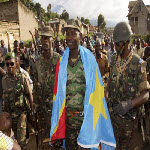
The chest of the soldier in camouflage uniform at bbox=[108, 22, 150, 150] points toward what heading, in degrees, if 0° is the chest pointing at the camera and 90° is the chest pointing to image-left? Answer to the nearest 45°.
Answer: approximately 45°

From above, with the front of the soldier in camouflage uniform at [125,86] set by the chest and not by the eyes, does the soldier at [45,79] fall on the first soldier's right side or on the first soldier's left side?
on the first soldier's right side
